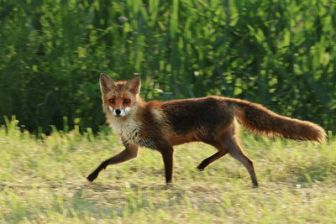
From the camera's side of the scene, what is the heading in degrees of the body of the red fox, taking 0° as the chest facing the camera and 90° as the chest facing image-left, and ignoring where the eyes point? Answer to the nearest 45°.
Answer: approximately 90°
